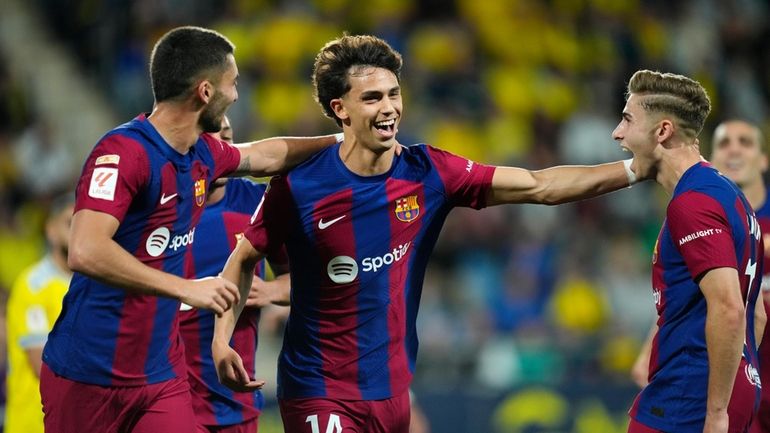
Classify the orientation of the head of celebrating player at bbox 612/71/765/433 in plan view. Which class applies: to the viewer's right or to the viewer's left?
to the viewer's left

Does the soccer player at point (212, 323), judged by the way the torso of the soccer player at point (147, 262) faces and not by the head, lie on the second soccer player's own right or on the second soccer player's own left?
on the second soccer player's own left

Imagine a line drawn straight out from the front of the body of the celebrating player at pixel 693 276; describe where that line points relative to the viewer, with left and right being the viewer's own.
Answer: facing to the left of the viewer

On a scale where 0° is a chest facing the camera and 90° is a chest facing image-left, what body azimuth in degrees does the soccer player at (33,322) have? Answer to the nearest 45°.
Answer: approximately 270°
